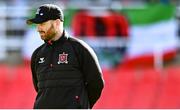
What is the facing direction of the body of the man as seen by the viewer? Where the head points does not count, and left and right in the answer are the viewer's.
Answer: facing the viewer and to the left of the viewer
